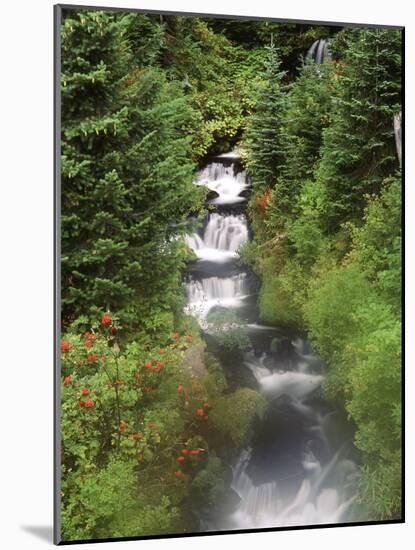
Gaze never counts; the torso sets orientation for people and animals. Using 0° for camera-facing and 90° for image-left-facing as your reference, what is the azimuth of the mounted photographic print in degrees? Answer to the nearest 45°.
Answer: approximately 315°
